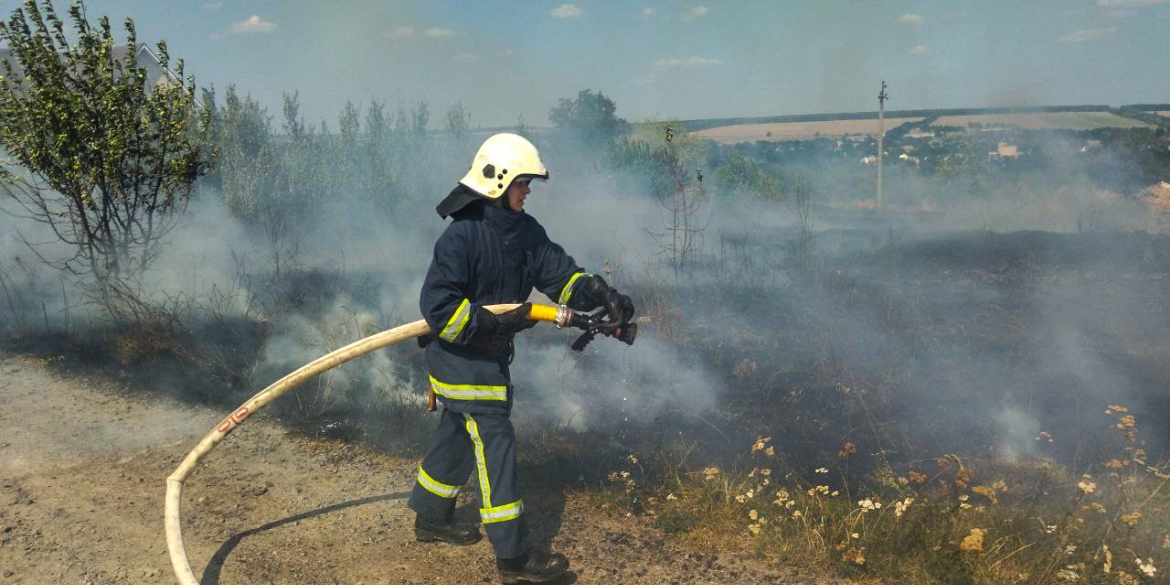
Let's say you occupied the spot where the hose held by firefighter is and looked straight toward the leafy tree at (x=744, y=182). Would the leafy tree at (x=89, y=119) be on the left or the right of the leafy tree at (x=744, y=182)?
left

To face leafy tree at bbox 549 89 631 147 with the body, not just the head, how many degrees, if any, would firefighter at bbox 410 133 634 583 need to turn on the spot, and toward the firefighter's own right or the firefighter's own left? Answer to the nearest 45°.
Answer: approximately 90° to the firefighter's own left

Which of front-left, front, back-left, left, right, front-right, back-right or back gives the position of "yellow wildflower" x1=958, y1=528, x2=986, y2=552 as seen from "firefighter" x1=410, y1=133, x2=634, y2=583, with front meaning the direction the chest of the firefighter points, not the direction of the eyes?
front

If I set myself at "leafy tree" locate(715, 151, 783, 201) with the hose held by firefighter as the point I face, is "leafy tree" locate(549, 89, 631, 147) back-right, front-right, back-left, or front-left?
back-right

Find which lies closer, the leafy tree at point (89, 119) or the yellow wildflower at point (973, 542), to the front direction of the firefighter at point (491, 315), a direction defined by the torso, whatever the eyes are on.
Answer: the yellow wildflower

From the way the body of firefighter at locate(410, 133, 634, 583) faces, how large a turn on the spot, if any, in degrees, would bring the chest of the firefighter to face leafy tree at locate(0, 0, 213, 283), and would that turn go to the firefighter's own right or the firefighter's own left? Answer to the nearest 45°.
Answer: approximately 135° to the firefighter's own left

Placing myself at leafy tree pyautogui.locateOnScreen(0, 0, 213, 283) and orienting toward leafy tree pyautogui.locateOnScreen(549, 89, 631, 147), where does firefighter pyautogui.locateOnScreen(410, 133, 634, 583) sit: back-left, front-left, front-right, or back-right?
back-right

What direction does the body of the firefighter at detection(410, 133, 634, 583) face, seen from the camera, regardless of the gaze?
to the viewer's right

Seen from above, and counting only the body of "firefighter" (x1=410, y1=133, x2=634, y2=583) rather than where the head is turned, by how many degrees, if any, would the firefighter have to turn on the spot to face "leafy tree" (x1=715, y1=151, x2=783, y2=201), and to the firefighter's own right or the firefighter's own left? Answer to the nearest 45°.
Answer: approximately 90° to the firefighter's own left

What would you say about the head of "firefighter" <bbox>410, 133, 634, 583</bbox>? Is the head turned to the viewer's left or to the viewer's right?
to the viewer's right

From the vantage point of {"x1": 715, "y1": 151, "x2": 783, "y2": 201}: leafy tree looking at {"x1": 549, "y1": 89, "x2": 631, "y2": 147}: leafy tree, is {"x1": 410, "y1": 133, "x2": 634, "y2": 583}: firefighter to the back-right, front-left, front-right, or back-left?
back-left
